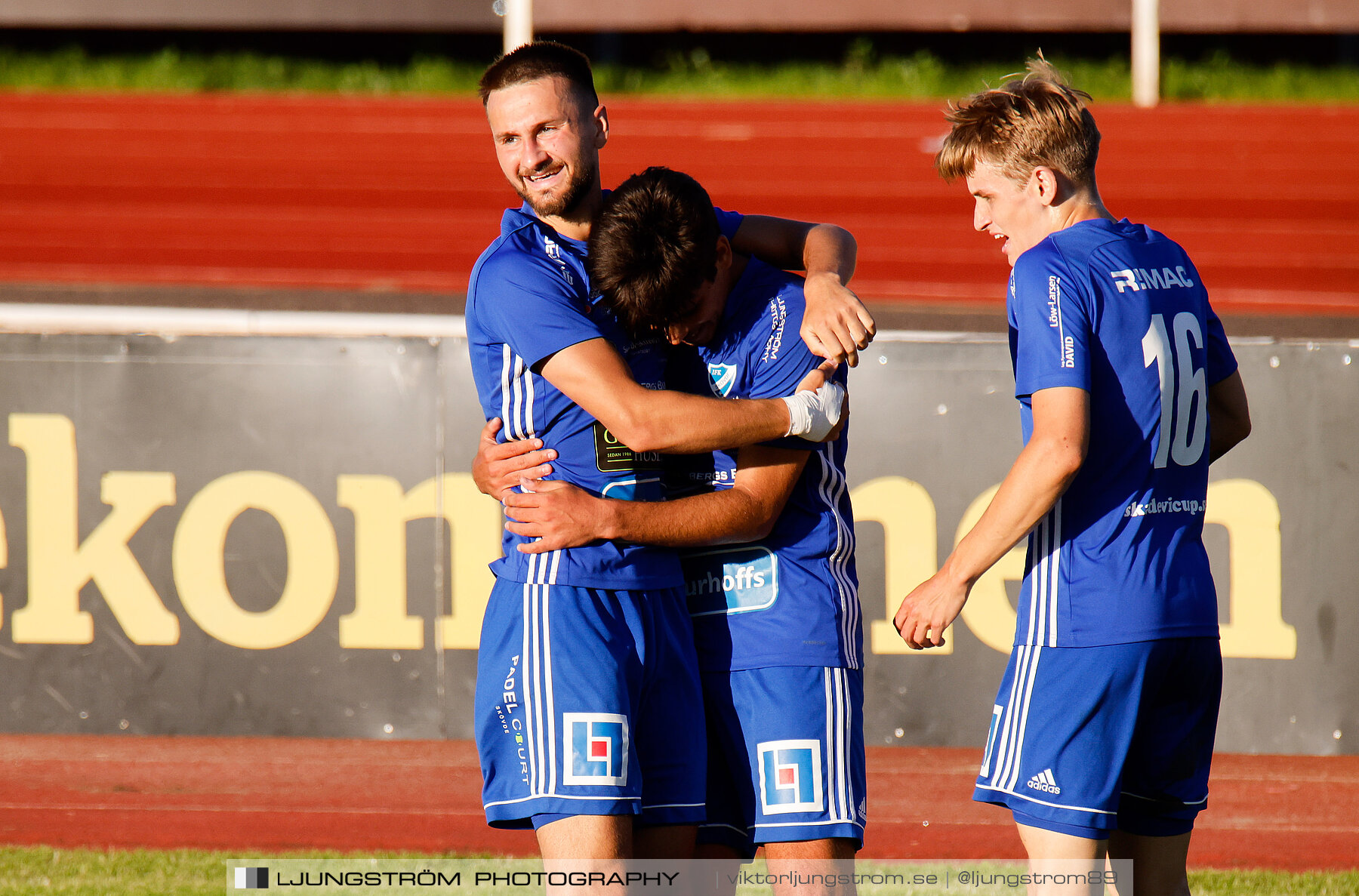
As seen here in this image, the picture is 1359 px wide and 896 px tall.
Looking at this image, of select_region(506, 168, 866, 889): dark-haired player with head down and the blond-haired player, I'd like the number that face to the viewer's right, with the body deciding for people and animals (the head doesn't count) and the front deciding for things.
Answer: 0

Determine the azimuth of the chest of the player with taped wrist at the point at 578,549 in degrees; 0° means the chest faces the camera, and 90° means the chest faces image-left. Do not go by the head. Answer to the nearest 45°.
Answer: approximately 315°

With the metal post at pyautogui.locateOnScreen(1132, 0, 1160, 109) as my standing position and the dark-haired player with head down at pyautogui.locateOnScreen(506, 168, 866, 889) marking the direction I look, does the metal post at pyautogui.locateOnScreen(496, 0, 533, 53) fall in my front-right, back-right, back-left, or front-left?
front-right

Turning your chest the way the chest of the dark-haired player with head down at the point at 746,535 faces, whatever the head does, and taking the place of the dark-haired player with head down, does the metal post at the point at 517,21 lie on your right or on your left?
on your right

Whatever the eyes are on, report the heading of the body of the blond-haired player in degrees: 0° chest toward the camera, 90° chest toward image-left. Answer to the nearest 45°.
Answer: approximately 135°

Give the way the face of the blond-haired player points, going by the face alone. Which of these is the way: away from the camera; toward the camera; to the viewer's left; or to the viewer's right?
to the viewer's left

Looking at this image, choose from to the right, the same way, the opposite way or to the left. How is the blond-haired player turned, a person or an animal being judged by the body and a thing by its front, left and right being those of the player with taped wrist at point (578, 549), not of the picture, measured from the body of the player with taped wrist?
the opposite way

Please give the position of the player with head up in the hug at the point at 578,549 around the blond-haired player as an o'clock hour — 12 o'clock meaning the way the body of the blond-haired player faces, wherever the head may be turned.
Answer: The player with head up in the hug is roughly at 10 o'clock from the blond-haired player.

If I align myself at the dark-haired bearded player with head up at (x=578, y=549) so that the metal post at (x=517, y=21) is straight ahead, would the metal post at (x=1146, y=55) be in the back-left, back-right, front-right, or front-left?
front-right

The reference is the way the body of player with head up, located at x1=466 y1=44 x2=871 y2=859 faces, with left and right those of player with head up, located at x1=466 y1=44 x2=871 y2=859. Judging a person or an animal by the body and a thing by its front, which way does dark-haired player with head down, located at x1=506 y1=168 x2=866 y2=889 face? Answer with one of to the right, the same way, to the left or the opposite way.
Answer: to the right

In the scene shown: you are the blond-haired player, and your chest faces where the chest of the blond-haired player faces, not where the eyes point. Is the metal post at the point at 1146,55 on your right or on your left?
on your right
